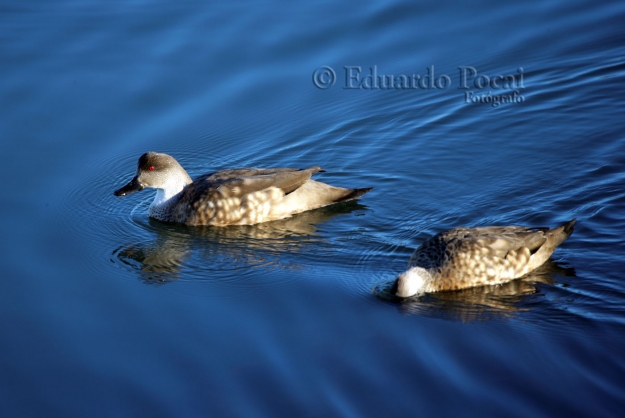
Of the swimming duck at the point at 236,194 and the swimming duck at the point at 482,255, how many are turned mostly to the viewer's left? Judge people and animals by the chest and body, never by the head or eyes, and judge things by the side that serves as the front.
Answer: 2

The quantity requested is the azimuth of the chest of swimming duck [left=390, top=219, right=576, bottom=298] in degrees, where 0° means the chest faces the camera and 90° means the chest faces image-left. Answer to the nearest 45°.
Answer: approximately 90°

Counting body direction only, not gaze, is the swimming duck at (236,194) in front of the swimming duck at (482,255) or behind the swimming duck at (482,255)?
in front

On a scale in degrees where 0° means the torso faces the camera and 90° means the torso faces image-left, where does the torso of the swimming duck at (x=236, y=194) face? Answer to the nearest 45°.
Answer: approximately 90°

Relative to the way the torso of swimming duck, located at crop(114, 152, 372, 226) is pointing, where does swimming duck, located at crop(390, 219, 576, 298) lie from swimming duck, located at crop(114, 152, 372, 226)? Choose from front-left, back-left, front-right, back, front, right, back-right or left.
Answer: back-left
